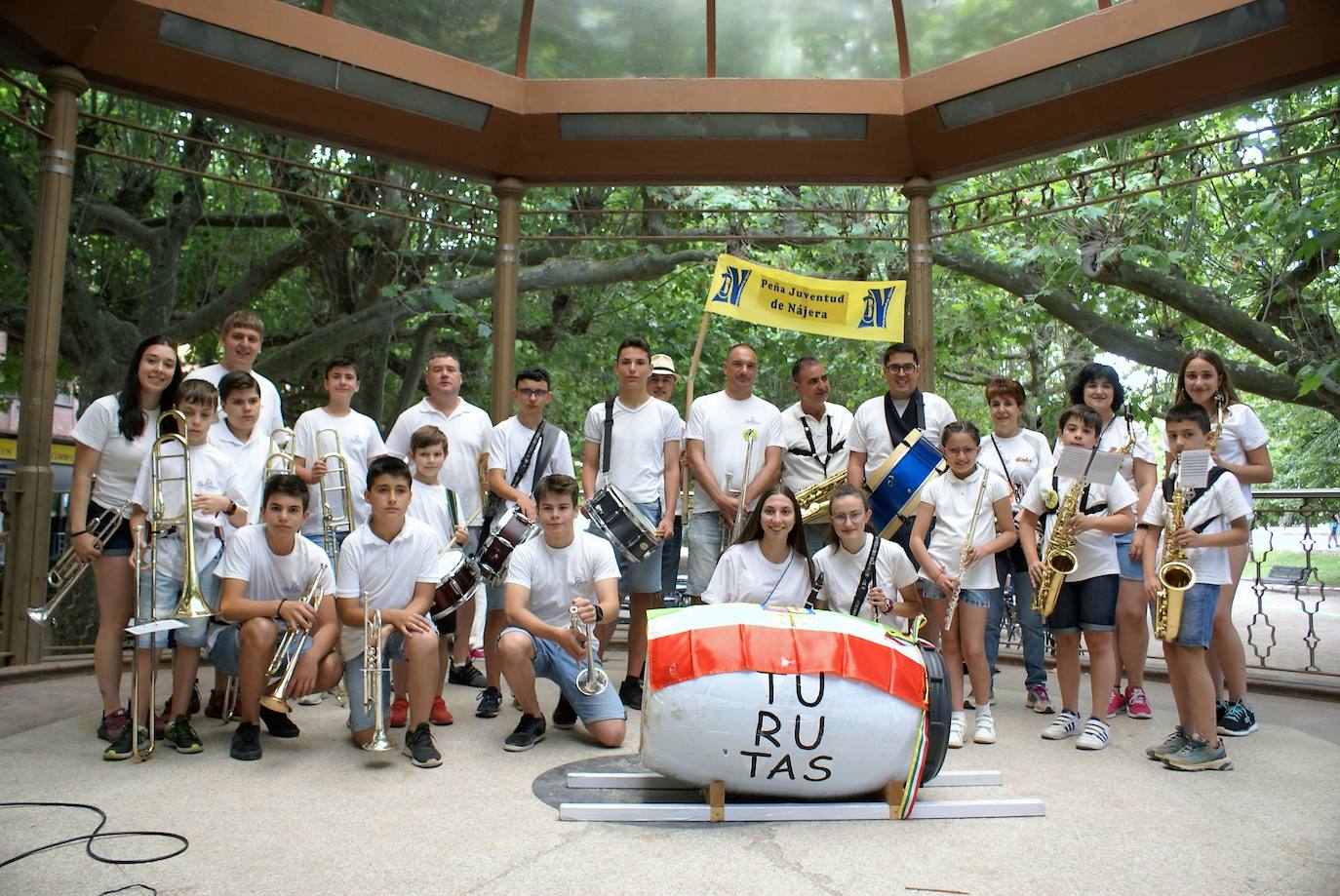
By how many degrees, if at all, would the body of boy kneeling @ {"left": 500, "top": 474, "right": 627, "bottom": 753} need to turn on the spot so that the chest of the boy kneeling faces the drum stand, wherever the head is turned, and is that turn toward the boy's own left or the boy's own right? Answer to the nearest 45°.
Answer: approximately 45° to the boy's own left

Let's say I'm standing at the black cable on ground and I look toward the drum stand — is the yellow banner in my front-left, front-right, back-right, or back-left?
front-left

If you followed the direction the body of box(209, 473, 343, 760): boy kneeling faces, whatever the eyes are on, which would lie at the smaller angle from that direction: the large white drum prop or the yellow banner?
the large white drum prop

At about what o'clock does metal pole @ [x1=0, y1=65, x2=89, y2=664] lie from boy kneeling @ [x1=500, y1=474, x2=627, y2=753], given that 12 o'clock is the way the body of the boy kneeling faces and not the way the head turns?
The metal pole is roughly at 4 o'clock from the boy kneeling.

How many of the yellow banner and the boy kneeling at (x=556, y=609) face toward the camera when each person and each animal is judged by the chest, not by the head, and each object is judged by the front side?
2

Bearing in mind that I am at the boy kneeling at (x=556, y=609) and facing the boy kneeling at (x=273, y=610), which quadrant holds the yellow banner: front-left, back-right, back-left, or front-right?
back-right

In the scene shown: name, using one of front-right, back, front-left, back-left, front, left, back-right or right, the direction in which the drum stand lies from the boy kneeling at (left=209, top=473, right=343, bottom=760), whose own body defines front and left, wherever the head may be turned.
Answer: front-left

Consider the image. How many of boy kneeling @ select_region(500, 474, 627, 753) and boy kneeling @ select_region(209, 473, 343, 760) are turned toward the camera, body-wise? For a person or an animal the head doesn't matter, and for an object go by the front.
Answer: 2

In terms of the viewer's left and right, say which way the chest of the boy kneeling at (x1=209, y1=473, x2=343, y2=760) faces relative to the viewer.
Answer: facing the viewer

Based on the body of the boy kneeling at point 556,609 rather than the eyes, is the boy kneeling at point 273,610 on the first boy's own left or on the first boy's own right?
on the first boy's own right

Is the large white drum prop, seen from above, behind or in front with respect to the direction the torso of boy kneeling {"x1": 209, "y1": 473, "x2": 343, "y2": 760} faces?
in front

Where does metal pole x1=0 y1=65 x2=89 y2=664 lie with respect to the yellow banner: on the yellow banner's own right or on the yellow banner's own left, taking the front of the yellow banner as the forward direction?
on the yellow banner's own right

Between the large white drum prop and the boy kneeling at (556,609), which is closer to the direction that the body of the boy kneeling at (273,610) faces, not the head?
the large white drum prop

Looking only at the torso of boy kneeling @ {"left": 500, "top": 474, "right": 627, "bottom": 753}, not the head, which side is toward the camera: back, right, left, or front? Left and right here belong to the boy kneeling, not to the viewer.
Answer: front

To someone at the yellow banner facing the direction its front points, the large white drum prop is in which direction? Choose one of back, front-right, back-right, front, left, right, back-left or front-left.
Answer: front

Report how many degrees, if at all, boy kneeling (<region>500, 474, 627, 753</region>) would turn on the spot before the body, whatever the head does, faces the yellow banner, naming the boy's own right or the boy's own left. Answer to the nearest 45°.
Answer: approximately 135° to the boy's own left
